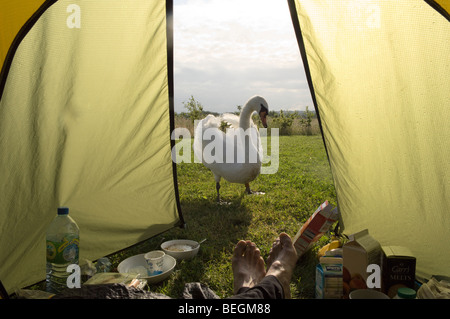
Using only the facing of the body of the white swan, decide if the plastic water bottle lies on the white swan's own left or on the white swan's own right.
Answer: on the white swan's own right

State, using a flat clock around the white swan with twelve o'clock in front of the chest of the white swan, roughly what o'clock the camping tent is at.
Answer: The camping tent is roughly at 2 o'clock from the white swan.

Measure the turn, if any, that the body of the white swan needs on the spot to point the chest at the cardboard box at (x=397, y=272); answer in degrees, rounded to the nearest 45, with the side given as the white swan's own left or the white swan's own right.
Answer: approximately 45° to the white swan's own right

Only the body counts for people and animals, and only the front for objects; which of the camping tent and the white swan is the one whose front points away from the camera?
the camping tent

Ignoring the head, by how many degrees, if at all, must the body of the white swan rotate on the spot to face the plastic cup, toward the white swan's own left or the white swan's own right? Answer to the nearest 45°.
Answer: approximately 45° to the white swan's own right

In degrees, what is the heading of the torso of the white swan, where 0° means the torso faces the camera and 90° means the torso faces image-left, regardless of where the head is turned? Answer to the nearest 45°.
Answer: approximately 315°

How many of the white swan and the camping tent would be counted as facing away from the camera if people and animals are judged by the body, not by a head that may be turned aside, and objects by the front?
1

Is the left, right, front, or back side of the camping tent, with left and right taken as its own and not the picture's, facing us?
back
